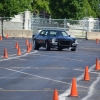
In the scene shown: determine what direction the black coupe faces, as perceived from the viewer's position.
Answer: facing the viewer and to the right of the viewer
